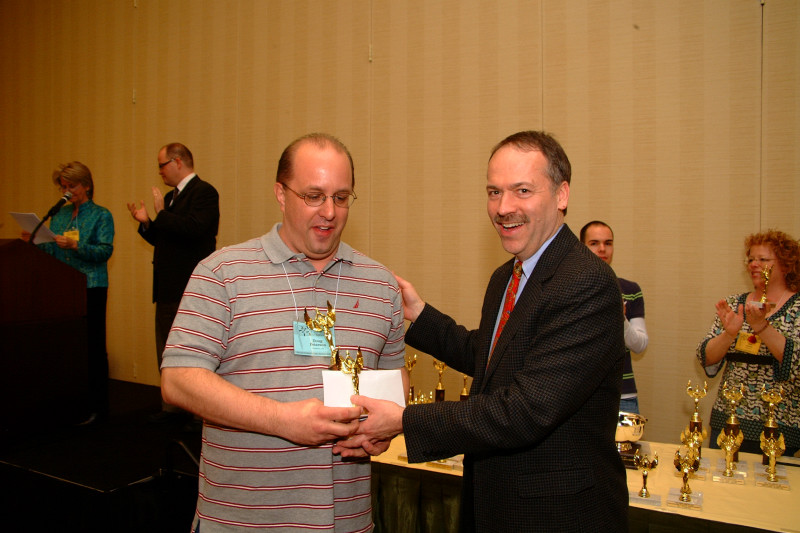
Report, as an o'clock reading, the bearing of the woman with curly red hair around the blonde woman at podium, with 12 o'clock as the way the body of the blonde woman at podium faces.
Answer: The woman with curly red hair is roughly at 9 o'clock from the blonde woman at podium.

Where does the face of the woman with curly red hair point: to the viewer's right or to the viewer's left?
to the viewer's left

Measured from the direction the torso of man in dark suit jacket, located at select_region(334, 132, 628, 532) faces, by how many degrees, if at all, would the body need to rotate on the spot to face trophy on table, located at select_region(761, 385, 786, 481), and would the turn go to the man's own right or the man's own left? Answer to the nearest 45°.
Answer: approximately 180°

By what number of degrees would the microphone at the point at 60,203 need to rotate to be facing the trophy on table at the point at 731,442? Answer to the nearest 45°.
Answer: approximately 45° to its right

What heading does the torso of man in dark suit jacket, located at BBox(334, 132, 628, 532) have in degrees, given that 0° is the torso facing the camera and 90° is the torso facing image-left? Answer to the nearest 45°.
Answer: approximately 45°

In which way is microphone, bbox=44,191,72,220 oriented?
to the viewer's right
